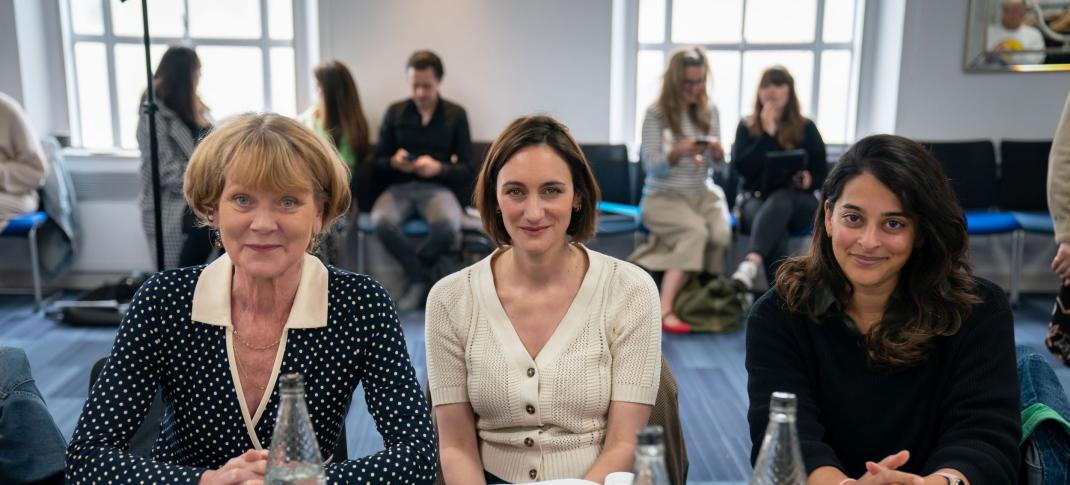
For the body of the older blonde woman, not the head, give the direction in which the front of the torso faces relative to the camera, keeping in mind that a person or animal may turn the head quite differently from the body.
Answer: toward the camera

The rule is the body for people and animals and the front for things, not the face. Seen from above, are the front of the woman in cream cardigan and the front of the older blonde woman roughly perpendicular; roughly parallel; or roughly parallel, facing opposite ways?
roughly parallel

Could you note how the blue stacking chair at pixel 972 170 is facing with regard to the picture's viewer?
facing the viewer

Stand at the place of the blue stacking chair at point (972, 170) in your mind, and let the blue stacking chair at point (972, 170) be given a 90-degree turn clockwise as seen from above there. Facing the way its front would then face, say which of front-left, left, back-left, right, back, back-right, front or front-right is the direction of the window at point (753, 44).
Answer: front

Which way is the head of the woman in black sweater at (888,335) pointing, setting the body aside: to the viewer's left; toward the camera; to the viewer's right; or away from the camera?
toward the camera

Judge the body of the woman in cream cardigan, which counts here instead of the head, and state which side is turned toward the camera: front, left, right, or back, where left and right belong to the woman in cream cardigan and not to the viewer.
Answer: front

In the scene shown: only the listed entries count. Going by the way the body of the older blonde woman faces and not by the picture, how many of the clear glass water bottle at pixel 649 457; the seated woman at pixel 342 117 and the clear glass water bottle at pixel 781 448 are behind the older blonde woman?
1

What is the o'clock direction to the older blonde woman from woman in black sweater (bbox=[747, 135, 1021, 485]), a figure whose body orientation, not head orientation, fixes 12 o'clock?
The older blonde woman is roughly at 2 o'clock from the woman in black sweater.

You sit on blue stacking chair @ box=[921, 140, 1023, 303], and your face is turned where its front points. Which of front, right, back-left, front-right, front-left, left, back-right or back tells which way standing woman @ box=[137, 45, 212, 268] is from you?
front-right

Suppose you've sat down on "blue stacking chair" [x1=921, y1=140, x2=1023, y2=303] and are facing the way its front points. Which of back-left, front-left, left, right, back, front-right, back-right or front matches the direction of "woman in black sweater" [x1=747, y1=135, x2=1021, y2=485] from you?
front

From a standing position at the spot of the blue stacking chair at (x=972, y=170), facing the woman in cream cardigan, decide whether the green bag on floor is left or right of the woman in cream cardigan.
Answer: right

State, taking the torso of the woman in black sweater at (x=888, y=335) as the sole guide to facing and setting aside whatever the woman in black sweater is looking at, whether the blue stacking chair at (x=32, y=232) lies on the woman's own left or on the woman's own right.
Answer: on the woman's own right

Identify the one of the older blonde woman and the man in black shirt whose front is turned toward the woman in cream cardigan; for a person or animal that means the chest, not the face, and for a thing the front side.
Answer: the man in black shirt

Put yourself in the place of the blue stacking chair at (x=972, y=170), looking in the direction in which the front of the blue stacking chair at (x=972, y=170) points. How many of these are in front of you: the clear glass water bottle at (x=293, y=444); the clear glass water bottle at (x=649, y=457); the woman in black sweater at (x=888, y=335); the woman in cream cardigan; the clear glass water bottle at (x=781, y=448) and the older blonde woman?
6

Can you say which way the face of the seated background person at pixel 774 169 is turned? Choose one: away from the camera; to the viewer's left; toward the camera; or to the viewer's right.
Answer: toward the camera

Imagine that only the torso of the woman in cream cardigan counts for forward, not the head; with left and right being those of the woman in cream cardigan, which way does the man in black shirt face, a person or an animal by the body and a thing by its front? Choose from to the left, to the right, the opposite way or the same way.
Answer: the same way
